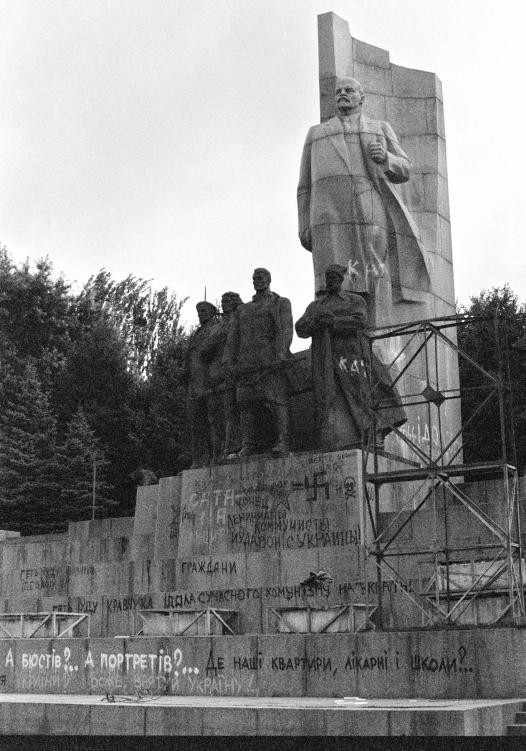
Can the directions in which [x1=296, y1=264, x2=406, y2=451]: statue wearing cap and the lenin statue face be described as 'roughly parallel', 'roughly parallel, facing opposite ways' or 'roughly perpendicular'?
roughly parallel

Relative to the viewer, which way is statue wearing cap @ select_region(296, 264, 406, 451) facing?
toward the camera

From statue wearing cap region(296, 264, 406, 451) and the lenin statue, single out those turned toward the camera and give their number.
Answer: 2

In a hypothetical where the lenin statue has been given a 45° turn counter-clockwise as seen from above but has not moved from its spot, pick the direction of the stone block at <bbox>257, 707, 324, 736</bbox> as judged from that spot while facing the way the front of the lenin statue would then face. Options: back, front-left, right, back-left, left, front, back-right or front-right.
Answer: front-right

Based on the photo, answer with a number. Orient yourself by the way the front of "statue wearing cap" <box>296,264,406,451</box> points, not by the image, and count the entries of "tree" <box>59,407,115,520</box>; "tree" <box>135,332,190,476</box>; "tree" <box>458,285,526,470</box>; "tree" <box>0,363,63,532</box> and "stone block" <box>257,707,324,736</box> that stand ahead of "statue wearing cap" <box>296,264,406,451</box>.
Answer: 1

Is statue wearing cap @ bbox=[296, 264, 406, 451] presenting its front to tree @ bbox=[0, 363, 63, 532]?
no

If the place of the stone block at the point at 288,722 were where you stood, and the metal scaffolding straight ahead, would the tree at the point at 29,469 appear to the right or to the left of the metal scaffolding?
left

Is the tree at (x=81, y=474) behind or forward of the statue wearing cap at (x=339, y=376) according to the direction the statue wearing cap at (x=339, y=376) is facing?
behind

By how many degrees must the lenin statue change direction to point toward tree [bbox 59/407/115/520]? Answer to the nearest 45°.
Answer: approximately 135° to its right

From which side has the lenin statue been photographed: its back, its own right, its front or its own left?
front

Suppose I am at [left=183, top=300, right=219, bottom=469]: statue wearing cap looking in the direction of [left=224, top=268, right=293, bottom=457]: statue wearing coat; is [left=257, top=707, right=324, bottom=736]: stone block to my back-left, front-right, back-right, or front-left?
front-right
